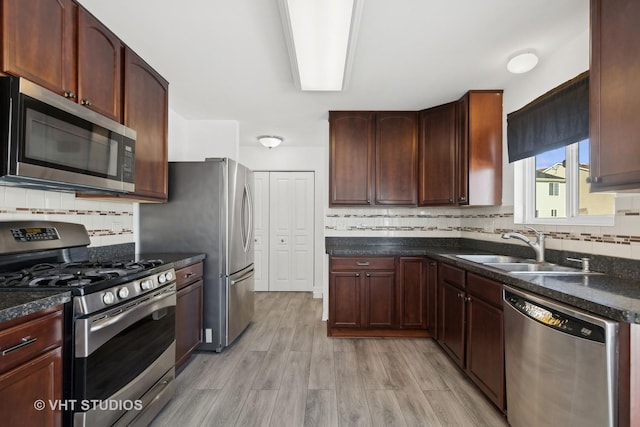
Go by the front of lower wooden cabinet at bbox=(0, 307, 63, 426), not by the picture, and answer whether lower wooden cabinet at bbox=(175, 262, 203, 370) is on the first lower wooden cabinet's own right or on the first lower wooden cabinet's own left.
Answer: on the first lower wooden cabinet's own left

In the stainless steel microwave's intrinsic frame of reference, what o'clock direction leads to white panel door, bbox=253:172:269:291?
The white panel door is roughly at 9 o'clock from the stainless steel microwave.

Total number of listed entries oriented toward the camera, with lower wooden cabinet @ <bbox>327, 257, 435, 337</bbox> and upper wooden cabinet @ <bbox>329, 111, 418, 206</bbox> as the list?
2

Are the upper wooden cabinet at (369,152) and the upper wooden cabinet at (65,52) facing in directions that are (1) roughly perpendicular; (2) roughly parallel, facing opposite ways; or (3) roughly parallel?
roughly perpendicular

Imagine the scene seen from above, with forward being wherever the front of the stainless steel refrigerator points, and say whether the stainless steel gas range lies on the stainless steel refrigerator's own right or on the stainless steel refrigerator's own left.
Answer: on the stainless steel refrigerator's own right

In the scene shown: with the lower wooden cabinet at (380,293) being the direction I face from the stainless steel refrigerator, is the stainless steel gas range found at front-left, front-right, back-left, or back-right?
back-right
